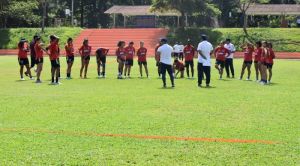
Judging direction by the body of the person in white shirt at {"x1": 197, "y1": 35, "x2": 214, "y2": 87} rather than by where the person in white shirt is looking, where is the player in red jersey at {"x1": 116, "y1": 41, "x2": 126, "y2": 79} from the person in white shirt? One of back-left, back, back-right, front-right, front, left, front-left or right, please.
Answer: front-left

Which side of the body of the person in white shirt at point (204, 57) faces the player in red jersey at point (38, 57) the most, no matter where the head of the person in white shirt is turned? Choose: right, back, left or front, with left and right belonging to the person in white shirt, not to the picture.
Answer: left

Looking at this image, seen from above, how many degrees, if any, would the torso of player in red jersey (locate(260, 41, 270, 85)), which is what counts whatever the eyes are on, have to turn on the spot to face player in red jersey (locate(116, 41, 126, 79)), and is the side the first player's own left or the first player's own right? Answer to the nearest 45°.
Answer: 0° — they already face them

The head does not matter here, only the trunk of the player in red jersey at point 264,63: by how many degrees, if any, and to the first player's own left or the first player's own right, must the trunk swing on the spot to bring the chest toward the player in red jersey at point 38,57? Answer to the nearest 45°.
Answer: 0° — they already face them

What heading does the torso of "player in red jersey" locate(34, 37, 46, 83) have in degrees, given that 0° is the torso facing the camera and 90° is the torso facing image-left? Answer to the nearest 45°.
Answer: approximately 270°

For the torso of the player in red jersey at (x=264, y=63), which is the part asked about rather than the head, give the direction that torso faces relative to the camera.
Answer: to the viewer's left

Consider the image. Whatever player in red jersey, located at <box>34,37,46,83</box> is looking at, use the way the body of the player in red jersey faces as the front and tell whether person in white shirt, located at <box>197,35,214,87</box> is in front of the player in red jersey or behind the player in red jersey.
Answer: in front

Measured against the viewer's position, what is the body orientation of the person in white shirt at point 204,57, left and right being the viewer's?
facing away from the viewer

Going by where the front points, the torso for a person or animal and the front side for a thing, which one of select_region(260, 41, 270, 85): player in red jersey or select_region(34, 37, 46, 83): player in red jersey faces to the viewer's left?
select_region(260, 41, 270, 85): player in red jersey

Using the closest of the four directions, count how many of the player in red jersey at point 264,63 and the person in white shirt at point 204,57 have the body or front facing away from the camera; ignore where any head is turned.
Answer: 1

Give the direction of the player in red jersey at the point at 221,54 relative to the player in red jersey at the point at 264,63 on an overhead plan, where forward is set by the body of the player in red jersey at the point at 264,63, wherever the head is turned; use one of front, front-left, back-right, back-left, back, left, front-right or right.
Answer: front-right

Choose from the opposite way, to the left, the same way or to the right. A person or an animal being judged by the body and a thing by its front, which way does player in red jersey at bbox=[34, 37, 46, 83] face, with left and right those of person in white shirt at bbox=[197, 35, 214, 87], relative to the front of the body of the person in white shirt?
to the right
